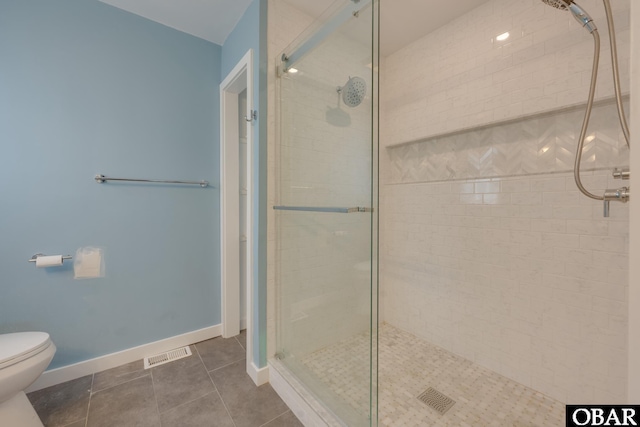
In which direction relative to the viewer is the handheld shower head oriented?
to the viewer's left

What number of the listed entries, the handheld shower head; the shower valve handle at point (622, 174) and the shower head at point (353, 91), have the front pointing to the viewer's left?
2

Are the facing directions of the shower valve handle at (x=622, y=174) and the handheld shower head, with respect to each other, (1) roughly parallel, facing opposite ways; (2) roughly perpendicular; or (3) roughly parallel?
roughly parallel

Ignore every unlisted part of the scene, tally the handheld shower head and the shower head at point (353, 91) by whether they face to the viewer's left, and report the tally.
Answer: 1

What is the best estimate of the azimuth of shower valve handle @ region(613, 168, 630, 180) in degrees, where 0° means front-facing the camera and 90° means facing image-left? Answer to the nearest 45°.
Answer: approximately 90°

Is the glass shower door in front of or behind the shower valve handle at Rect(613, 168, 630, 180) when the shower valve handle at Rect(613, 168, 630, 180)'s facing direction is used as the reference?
in front

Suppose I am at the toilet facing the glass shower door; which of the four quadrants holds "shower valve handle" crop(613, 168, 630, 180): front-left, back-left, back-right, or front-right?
front-right

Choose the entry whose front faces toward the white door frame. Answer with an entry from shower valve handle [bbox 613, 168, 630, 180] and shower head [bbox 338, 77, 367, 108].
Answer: the shower valve handle

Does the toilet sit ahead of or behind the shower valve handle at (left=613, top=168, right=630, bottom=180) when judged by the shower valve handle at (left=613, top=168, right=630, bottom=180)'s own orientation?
ahead
